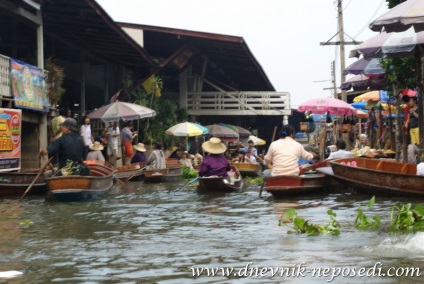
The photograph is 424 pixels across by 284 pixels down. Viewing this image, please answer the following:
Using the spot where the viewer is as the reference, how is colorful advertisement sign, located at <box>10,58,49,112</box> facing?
facing the viewer and to the right of the viewer

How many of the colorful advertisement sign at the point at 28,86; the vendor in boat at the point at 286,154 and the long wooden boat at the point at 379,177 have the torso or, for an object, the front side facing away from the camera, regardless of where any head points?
1

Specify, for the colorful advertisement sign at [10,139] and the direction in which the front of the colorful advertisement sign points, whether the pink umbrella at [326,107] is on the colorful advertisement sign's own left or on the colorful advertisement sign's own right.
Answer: on the colorful advertisement sign's own left

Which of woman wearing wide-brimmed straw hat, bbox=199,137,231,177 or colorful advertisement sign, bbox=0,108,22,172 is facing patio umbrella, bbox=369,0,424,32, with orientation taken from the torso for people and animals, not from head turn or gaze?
the colorful advertisement sign

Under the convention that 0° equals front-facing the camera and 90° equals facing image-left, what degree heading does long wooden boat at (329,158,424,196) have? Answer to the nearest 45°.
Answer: approximately 90°

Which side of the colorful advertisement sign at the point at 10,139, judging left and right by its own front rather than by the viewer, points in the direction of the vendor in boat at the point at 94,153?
left

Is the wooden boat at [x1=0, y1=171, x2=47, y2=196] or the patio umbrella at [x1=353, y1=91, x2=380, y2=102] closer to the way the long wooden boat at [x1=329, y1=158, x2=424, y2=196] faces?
the wooden boat

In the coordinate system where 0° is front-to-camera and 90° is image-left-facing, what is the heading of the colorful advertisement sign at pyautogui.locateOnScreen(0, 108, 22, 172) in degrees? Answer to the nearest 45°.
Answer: approximately 315°

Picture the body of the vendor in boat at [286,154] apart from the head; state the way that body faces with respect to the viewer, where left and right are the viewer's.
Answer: facing away from the viewer
